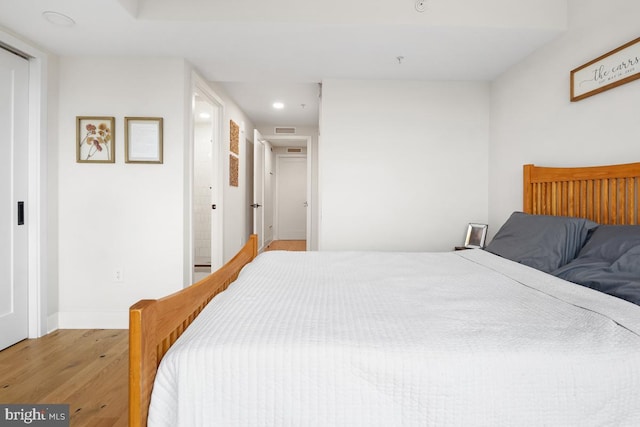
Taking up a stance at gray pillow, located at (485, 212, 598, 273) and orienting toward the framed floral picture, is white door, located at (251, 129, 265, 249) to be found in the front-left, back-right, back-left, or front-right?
front-right

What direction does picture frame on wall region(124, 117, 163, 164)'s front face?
toward the camera

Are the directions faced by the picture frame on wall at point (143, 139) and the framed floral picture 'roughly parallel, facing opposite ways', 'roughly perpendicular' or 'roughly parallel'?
roughly parallel

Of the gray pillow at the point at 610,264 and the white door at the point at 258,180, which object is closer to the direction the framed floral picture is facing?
the gray pillow

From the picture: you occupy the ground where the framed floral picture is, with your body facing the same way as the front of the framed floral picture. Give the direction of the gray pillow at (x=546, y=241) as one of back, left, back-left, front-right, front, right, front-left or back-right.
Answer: front-left

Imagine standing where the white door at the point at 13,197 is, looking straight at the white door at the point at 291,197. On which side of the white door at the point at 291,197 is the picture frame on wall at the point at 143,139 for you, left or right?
right

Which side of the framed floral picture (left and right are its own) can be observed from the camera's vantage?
front

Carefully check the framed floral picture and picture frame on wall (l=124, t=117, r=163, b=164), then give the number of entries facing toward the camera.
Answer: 2

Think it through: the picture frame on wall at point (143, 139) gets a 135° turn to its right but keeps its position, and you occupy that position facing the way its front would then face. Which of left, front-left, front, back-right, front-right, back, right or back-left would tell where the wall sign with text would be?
back
